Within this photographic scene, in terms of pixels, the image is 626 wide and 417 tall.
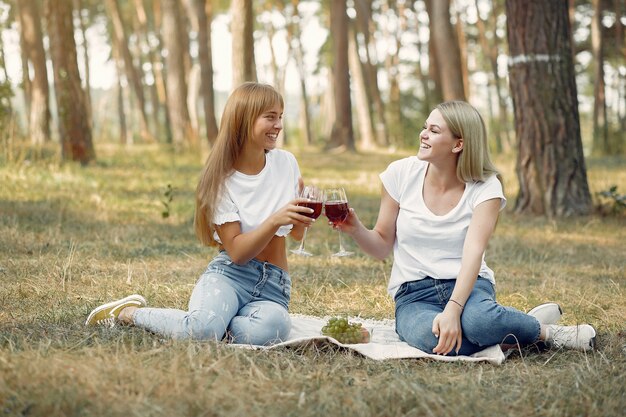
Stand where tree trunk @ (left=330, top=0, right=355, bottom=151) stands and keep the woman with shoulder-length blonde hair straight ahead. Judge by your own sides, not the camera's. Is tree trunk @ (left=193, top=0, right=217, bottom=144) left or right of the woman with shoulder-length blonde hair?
right

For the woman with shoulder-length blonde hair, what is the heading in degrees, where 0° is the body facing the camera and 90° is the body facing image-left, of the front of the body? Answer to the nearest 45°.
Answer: approximately 0°

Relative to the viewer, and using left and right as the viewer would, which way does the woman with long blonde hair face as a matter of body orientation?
facing the viewer and to the right of the viewer

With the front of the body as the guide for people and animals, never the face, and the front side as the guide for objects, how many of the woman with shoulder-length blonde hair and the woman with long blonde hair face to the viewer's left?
0

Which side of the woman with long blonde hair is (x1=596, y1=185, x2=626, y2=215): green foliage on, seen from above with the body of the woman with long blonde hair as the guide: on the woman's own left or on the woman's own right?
on the woman's own left

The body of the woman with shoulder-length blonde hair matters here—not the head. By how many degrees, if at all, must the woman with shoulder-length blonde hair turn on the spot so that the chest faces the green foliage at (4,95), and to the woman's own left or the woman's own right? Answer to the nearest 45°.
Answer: approximately 135° to the woman's own right

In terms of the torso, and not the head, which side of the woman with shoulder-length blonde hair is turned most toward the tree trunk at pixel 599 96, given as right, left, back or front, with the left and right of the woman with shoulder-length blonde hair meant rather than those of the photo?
back

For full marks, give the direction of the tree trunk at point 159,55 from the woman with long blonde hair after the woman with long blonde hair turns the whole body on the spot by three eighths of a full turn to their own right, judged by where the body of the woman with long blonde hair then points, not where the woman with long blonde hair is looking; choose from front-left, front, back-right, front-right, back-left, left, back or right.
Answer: right

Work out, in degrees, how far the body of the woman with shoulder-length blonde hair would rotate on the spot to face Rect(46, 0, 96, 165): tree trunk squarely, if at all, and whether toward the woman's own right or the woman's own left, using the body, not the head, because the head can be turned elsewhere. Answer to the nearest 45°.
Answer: approximately 135° to the woman's own right

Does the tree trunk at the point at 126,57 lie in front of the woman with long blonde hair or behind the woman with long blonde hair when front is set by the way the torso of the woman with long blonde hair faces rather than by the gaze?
behind
